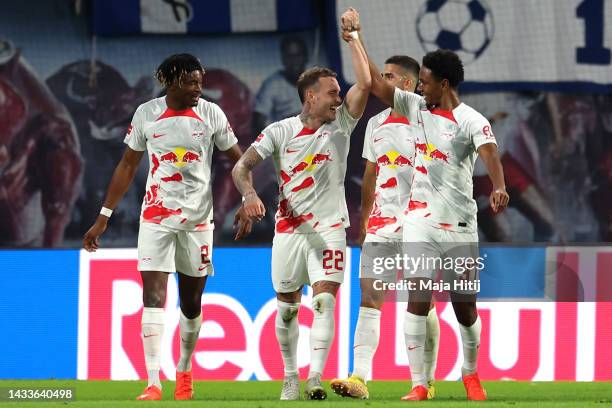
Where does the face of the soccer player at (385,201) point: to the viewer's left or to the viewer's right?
to the viewer's left

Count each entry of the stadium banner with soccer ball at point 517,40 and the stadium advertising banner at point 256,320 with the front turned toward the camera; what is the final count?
2

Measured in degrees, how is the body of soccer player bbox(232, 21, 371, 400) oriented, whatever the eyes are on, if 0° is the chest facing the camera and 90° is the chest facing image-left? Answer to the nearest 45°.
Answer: approximately 0°

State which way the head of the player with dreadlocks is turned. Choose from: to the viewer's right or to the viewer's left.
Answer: to the viewer's right

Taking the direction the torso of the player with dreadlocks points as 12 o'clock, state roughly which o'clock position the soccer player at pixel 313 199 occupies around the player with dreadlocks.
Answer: The soccer player is roughly at 10 o'clock from the player with dreadlocks.

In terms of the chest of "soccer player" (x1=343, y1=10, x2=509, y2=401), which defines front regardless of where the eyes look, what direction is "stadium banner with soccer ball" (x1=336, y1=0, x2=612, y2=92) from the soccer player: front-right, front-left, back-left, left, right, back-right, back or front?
back-right

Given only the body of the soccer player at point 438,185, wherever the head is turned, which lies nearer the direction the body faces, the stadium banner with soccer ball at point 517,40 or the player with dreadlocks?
the player with dreadlocks

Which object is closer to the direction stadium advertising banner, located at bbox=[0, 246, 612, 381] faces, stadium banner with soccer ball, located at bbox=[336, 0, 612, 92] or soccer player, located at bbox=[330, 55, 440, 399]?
the soccer player
